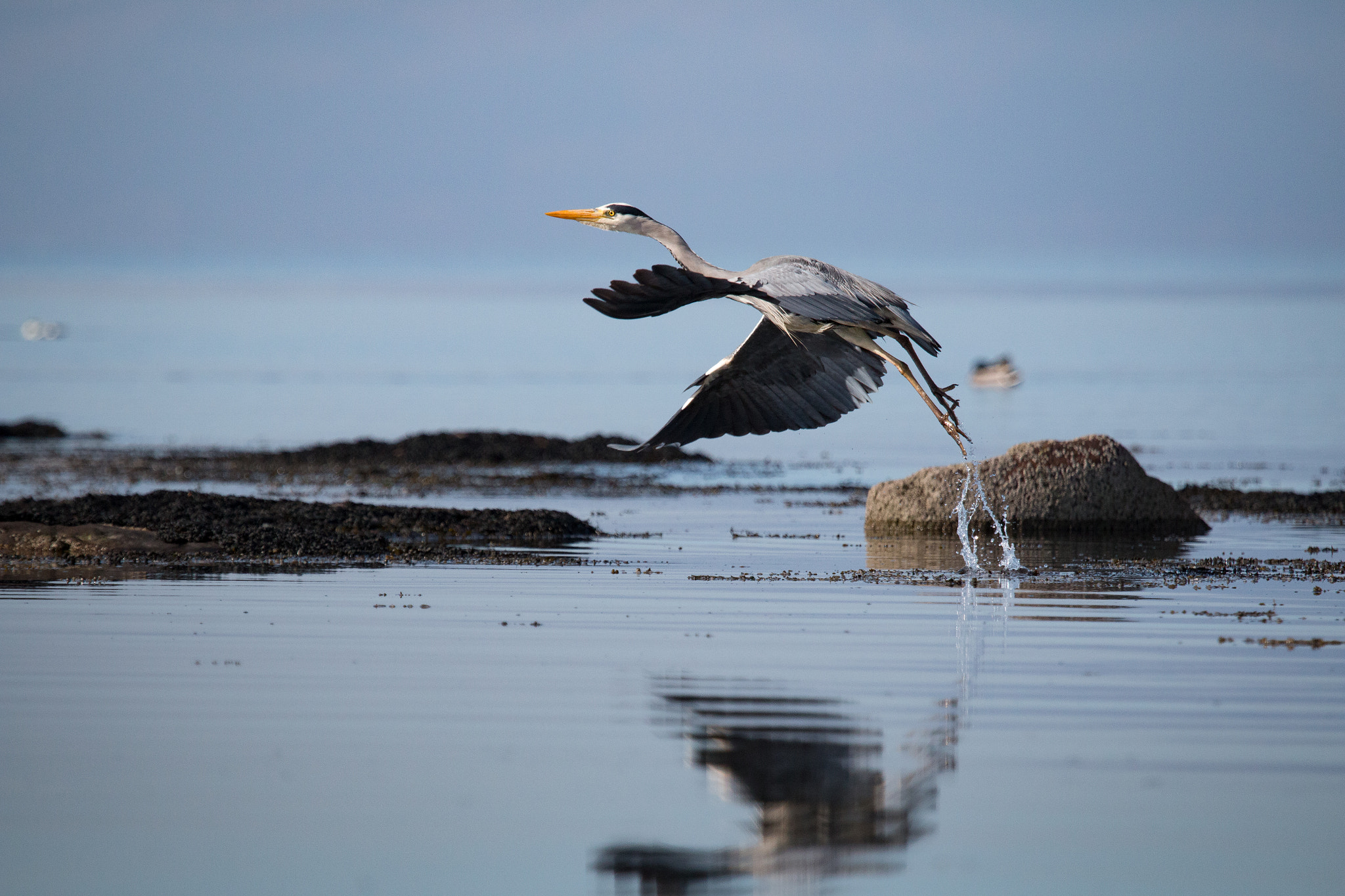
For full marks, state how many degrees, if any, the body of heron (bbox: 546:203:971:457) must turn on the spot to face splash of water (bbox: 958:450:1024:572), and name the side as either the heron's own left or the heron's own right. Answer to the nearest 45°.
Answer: approximately 135° to the heron's own right

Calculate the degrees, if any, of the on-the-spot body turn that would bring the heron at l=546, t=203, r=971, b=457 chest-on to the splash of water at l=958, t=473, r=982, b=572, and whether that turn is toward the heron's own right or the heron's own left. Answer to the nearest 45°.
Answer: approximately 135° to the heron's own right

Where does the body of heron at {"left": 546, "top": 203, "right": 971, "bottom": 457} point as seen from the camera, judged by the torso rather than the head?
to the viewer's left

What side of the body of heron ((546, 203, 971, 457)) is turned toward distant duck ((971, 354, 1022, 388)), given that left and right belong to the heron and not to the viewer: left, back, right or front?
right
